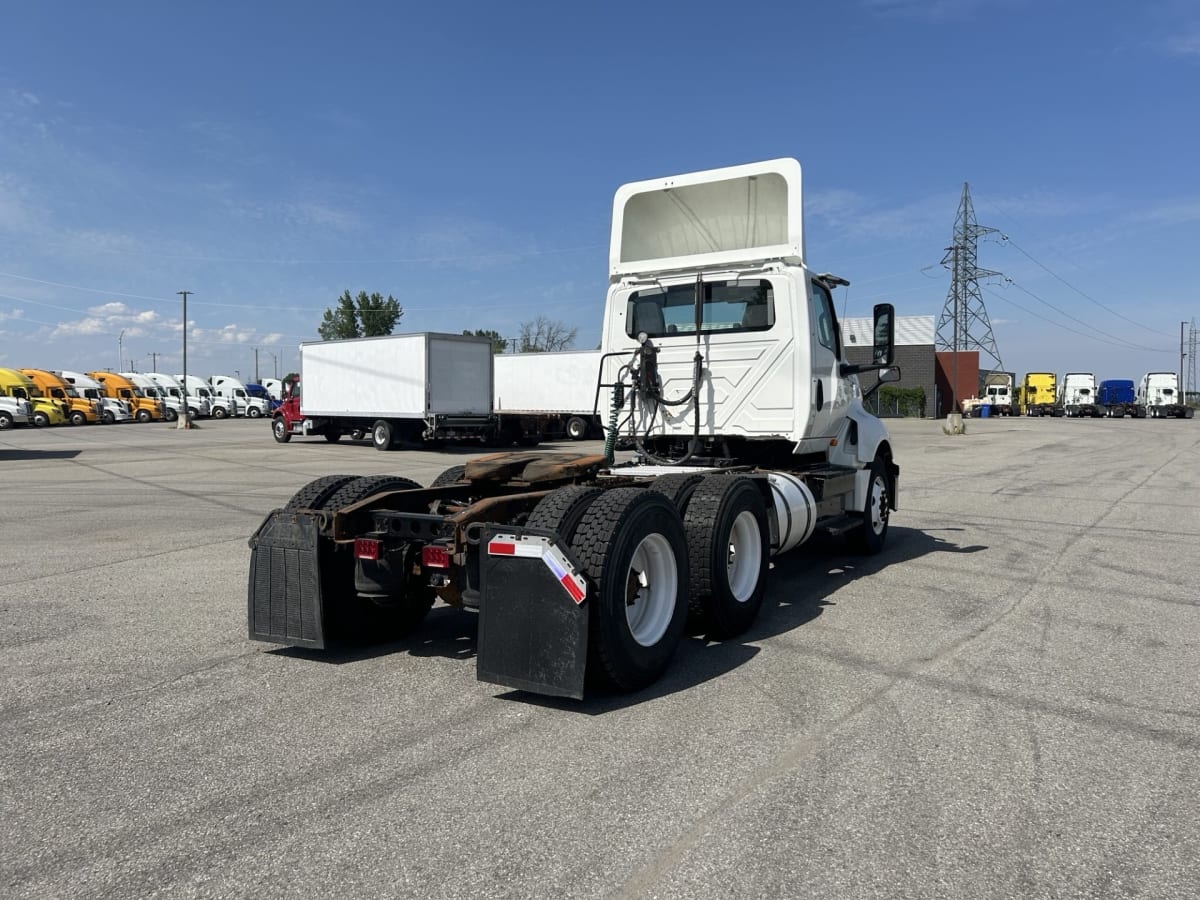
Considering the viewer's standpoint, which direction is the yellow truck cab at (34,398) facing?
facing the viewer and to the right of the viewer

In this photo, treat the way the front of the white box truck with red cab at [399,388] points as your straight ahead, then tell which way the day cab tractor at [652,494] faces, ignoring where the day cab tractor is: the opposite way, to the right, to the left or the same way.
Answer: to the right

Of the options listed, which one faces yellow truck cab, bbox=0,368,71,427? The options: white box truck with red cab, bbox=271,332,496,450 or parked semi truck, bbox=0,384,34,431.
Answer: the white box truck with red cab

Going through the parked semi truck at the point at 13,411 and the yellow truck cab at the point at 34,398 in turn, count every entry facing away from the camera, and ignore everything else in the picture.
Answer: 0

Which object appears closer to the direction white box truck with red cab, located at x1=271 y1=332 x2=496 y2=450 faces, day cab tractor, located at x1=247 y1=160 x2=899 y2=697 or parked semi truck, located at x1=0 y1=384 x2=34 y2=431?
the parked semi truck

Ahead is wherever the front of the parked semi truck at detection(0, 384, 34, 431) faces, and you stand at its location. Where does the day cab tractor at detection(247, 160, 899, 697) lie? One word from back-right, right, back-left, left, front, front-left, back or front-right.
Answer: front-right

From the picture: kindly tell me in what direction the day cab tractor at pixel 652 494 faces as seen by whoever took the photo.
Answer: facing away from the viewer and to the right of the viewer

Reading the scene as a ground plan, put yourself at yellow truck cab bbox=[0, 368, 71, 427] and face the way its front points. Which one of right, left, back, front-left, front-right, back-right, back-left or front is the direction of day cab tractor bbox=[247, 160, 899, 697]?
front-right

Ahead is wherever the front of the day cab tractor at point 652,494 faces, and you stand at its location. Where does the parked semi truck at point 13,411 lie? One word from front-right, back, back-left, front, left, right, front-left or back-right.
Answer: left

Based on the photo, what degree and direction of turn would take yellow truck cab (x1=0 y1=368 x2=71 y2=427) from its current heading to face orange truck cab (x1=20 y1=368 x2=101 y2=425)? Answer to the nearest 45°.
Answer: approximately 90° to its left

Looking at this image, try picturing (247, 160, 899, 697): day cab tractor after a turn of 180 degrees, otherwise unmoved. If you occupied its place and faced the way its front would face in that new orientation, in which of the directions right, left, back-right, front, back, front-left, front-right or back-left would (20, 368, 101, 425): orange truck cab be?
right

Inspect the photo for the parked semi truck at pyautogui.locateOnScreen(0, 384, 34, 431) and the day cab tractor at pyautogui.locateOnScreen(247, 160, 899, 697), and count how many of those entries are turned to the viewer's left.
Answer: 0

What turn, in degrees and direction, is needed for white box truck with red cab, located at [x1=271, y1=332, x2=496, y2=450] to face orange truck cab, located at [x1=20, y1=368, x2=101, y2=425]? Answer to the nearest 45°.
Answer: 0° — it already faces it

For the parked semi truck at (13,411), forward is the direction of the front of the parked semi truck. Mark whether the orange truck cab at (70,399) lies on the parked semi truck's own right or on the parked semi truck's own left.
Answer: on the parked semi truck's own left

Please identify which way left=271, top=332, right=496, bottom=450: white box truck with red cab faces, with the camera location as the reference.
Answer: facing away from the viewer and to the left of the viewer

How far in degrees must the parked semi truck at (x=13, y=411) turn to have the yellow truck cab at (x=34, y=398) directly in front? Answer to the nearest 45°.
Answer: approximately 135° to its left

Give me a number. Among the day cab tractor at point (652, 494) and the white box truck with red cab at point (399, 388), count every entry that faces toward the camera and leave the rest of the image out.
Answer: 0
